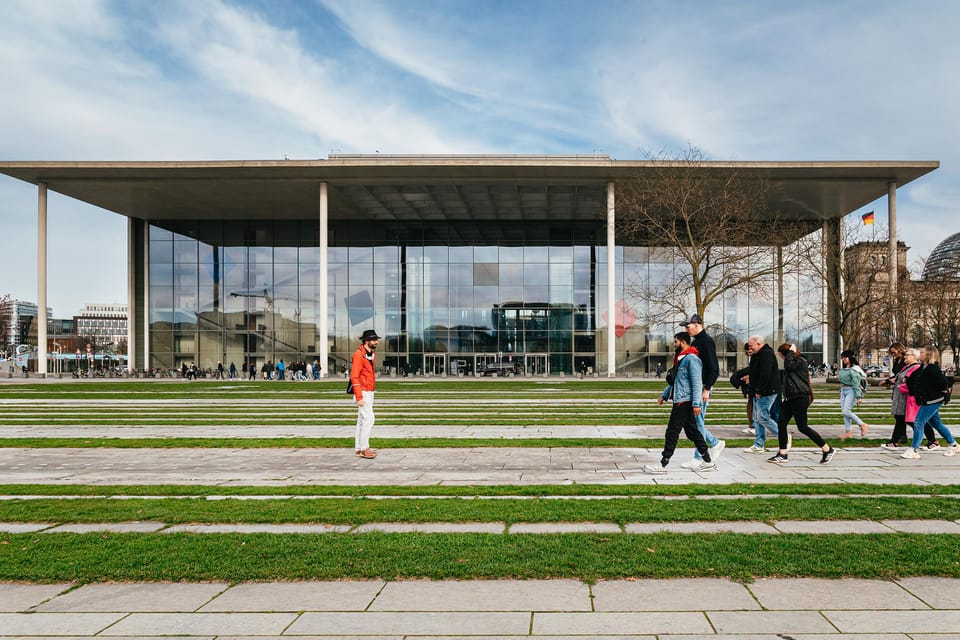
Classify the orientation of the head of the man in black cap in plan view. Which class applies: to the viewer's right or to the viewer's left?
to the viewer's left

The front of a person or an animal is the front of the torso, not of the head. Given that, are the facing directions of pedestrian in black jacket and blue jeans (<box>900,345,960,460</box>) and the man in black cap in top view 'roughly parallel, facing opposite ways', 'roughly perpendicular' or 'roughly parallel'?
roughly parallel

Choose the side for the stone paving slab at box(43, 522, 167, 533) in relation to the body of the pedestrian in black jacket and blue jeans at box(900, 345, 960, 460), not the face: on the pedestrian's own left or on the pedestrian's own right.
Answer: on the pedestrian's own left

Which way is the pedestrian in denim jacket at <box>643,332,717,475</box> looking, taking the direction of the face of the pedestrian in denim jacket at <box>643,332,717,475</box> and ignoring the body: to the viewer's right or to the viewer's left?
to the viewer's left

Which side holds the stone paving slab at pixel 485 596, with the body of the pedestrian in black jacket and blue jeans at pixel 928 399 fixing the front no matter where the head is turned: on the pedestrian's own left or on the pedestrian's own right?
on the pedestrian's own left

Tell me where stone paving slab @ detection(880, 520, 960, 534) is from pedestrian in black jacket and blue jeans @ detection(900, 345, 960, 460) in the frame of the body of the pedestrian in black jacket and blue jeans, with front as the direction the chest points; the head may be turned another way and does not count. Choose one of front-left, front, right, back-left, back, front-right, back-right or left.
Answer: left

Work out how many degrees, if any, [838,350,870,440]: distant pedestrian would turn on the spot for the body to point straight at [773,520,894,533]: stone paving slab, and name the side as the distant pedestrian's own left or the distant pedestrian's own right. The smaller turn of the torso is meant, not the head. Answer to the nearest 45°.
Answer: approximately 45° to the distant pedestrian's own left

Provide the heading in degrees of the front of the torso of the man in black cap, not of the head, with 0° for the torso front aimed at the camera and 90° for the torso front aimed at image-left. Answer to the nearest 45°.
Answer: approximately 90°
